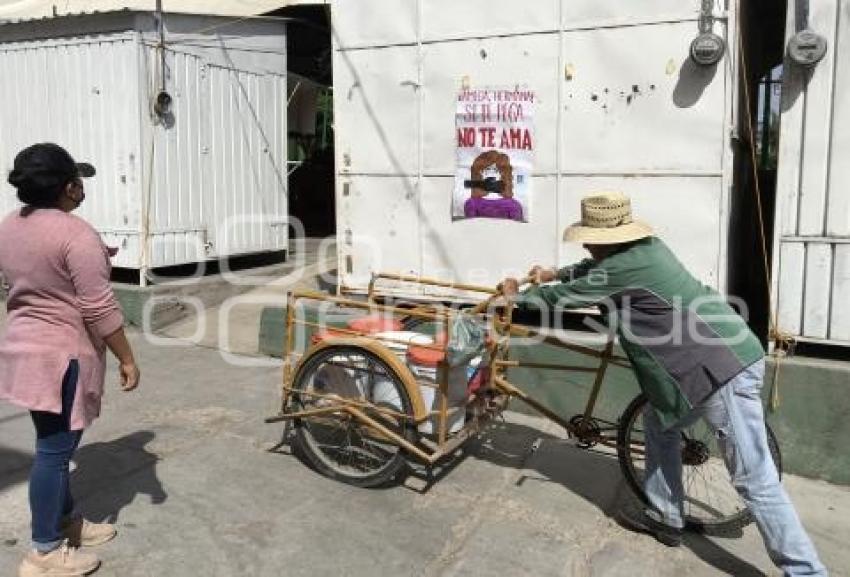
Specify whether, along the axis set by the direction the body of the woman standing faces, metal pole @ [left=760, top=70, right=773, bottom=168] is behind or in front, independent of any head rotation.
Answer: in front

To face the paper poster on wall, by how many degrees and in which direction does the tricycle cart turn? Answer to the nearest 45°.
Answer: approximately 45° to its right

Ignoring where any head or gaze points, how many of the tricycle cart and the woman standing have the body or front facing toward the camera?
0

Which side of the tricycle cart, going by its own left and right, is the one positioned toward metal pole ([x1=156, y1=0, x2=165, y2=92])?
front

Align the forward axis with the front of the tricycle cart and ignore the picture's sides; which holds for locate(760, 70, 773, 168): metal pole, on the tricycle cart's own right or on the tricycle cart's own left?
on the tricycle cart's own right

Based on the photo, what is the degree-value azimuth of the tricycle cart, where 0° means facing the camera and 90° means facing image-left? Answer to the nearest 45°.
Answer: approximately 135°

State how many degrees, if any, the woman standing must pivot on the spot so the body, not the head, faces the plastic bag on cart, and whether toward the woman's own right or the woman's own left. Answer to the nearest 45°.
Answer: approximately 45° to the woman's own right

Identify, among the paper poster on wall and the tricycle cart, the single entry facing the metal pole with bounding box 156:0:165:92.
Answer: the tricycle cart

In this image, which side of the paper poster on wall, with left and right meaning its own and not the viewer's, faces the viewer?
front

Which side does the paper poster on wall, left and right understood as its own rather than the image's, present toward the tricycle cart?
front

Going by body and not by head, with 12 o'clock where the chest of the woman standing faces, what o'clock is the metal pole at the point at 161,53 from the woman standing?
The metal pole is roughly at 11 o'clock from the woman standing.

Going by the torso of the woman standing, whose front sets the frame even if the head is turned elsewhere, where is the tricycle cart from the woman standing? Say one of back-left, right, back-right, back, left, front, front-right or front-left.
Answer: front-right

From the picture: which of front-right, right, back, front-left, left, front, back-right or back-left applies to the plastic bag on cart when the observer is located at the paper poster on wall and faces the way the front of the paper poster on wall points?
front
